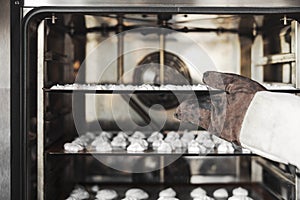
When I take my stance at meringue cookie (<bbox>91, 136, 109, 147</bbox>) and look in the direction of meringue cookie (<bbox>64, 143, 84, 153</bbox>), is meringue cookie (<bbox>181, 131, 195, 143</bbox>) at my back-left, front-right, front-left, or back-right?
back-left

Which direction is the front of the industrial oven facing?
toward the camera
